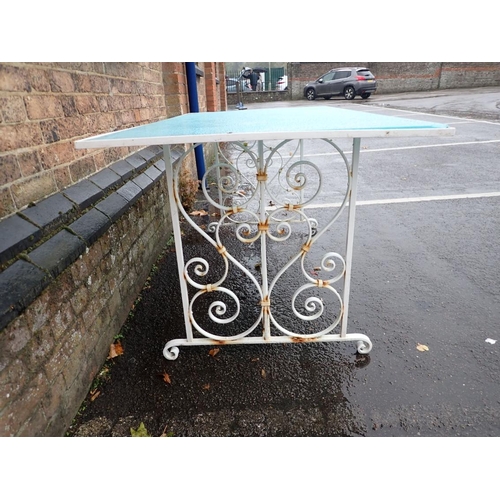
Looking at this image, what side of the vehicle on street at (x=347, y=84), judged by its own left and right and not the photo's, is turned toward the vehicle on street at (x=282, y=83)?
front

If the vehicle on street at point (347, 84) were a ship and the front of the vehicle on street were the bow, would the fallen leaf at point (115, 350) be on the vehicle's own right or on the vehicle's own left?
on the vehicle's own left

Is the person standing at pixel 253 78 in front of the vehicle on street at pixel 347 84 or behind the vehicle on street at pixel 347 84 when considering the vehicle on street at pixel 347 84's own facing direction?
in front

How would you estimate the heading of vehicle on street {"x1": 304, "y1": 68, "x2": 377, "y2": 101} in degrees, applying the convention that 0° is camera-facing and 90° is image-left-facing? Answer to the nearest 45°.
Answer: approximately 135°

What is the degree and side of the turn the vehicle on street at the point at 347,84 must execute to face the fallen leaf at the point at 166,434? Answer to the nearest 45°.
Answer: approximately 135° to its left

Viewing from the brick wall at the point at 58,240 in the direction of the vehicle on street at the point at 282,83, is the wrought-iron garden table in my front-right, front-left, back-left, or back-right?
front-right

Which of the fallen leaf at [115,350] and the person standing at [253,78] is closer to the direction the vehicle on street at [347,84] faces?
the person standing

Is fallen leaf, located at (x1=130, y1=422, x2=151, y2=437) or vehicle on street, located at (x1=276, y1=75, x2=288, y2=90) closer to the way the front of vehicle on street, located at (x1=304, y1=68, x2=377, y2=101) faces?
the vehicle on street

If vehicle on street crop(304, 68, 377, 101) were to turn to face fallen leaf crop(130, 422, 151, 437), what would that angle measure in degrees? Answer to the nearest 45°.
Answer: approximately 135° to its left
